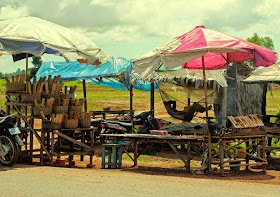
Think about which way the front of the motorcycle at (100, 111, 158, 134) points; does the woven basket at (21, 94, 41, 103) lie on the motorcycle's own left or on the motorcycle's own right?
on the motorcycle's own right

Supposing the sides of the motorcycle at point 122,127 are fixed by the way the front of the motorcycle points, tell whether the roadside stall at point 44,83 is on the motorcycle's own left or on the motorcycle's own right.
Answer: on the motorcycle's own right

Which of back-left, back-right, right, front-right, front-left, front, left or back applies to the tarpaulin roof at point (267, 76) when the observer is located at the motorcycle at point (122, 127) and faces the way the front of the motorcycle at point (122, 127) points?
front
